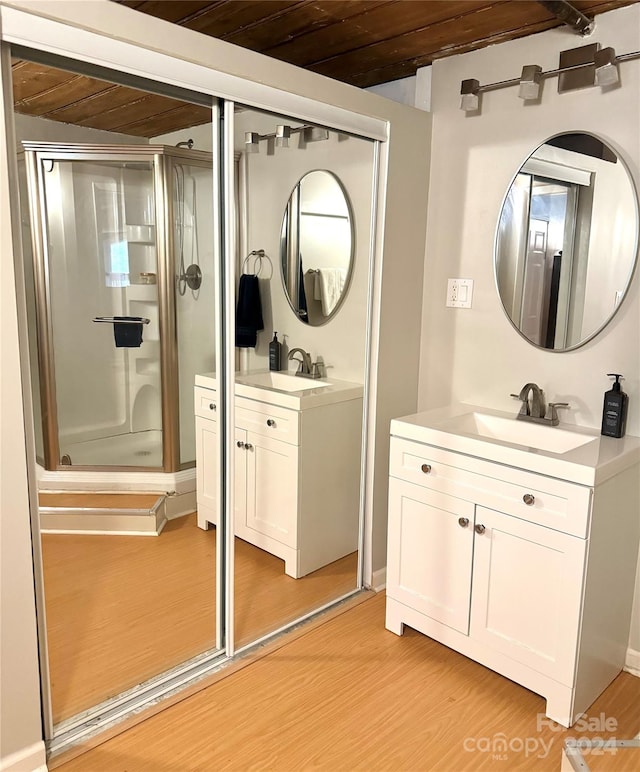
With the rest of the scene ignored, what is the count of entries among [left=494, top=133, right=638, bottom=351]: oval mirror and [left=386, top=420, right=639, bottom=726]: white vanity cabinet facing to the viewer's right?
0

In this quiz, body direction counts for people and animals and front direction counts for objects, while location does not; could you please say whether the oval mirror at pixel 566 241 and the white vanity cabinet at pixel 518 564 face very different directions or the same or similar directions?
same or similar directions

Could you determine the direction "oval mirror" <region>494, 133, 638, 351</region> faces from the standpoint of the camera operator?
facing the viewer and to the left of the viewer
